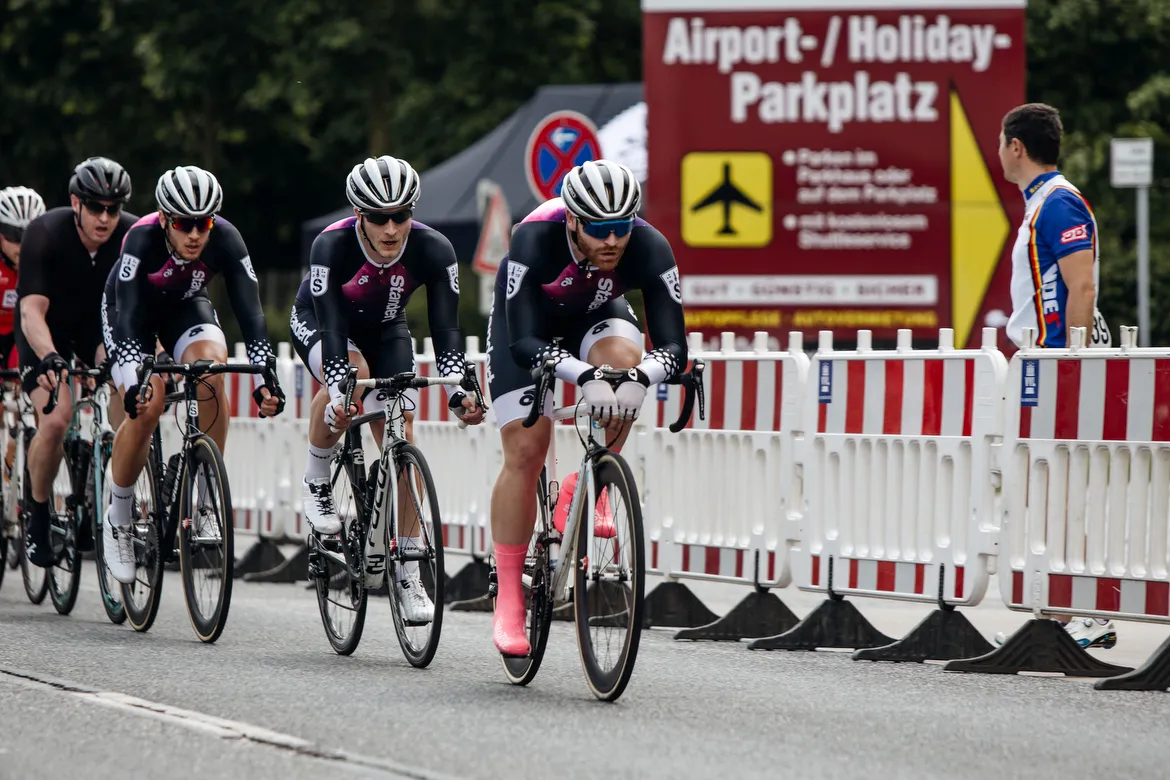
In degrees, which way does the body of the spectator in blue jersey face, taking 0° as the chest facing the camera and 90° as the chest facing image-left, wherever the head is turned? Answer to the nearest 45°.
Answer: approximately 90°

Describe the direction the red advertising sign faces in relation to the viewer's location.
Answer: facing the viewer

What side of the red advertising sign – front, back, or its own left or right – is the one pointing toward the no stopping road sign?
right

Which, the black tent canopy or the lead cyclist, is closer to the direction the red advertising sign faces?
the lead cyclist

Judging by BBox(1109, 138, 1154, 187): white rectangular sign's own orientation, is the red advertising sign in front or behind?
in front

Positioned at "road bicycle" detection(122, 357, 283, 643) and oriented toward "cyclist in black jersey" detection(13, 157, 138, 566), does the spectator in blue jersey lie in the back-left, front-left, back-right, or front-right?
back-right

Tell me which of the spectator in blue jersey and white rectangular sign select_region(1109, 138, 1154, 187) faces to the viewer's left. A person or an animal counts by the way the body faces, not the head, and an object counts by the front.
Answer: the spectator in blue jersey

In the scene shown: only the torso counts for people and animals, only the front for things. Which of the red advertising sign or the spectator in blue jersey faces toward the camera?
the red advertising sign

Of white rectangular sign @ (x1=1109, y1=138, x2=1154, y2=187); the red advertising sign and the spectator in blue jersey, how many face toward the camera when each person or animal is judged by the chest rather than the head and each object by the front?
2

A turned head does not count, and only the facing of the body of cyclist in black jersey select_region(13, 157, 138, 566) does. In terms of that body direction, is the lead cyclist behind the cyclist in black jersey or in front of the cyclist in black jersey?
in front

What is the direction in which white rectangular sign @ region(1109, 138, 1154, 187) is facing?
toward the camera

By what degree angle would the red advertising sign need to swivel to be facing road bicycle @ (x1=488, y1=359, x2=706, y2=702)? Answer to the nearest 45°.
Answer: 0° — it already faces it

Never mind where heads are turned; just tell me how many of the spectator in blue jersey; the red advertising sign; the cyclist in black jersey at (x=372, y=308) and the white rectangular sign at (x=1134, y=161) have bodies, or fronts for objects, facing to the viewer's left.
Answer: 1

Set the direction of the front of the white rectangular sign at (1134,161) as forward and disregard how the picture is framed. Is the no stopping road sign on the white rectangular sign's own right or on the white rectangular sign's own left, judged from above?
on the white rectangular sign's own right

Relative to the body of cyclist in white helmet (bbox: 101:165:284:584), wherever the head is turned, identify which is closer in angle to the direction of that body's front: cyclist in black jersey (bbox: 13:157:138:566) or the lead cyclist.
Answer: the lead cyclist

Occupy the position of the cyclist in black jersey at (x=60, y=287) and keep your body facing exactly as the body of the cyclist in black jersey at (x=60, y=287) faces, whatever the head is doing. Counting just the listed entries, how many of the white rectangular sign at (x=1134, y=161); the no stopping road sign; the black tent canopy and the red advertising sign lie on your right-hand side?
0

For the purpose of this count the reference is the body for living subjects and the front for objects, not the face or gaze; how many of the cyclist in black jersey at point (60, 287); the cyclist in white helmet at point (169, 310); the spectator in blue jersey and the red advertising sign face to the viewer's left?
1

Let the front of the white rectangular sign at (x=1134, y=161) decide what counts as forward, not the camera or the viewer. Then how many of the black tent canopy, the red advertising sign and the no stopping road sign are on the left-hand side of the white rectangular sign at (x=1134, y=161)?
0

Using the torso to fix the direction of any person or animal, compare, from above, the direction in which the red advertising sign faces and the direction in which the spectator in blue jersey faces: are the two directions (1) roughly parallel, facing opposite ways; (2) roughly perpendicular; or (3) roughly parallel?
roughly perpendicular
